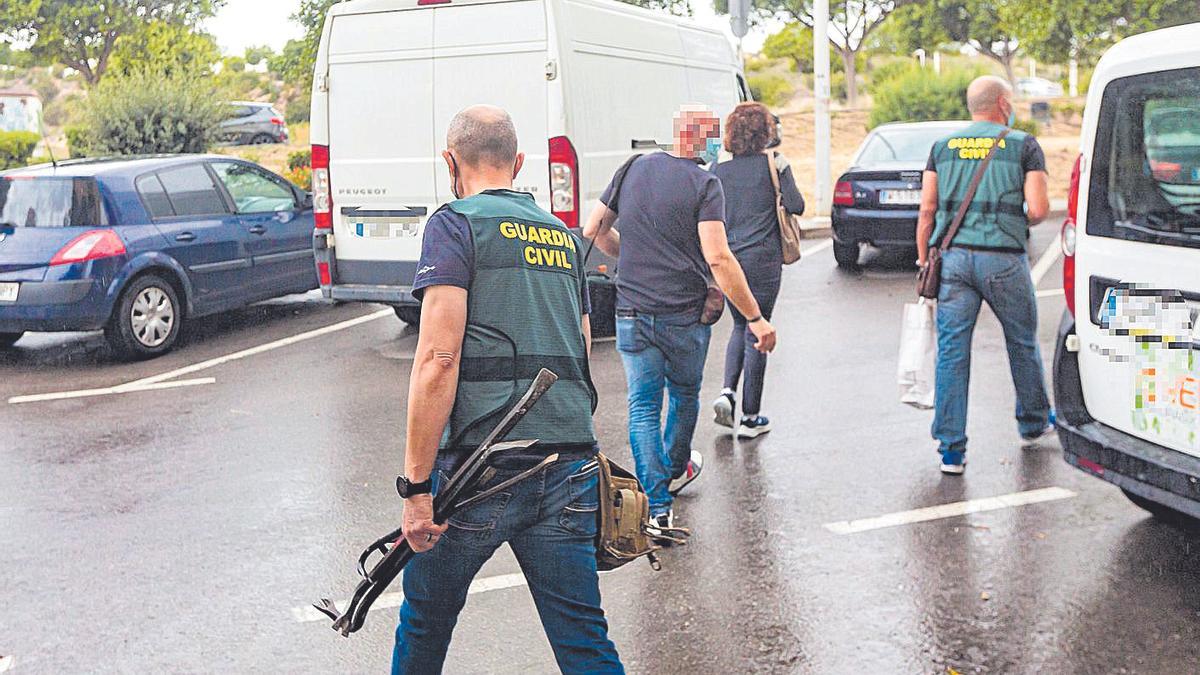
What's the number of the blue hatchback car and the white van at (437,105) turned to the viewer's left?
0

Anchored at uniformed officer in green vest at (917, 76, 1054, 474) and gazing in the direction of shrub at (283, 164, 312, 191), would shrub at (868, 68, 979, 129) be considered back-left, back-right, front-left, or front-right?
front-right

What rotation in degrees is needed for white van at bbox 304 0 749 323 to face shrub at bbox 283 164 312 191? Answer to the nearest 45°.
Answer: approximately 45° to its left

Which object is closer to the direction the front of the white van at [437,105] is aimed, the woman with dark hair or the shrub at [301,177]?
the shrub

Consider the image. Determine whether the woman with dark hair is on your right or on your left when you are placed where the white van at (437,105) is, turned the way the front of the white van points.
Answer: on your right

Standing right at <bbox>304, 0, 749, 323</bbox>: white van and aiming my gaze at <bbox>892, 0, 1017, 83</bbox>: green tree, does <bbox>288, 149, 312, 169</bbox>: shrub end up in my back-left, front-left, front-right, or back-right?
front-left

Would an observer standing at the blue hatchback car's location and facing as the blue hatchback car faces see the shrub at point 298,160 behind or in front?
in front

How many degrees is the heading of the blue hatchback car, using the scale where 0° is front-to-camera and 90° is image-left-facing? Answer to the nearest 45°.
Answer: approximately 225°

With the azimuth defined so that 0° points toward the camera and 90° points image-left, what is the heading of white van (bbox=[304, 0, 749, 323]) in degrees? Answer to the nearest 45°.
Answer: approximately 225°

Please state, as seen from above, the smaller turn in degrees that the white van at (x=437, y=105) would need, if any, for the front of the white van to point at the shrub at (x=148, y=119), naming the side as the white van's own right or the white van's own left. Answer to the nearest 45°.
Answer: approximately 90° to the white van's own left

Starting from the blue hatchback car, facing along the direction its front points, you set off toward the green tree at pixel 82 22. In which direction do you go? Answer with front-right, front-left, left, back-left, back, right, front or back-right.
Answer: front-left

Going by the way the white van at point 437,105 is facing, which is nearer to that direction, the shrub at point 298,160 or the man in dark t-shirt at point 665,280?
the shrub

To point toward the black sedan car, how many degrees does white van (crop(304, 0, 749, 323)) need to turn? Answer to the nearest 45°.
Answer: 0° — it already faces it
